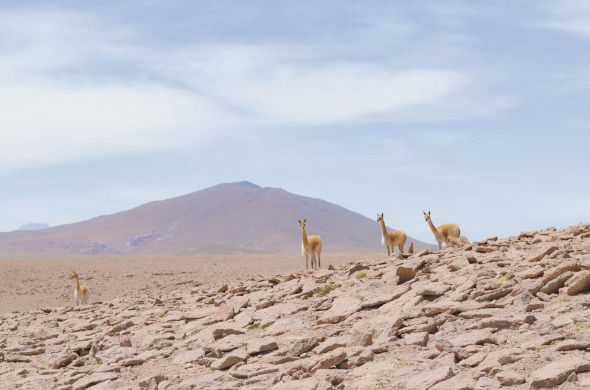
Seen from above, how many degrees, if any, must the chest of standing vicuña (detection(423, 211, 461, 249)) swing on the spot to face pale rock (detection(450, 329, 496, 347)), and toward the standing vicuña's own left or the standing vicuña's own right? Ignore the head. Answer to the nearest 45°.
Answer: approximately 45° to the standing vicuña's own left

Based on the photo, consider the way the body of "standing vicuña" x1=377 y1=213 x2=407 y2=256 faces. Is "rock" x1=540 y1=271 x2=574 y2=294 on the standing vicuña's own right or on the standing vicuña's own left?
on the standing vicuña's own left

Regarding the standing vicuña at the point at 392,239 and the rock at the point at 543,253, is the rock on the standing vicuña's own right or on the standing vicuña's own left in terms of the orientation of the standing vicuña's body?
on the standing vicuña's own left

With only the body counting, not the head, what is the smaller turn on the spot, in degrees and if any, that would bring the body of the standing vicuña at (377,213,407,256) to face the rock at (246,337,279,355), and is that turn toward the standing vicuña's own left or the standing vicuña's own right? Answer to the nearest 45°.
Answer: approximately 45° to the standing vicuña's own left

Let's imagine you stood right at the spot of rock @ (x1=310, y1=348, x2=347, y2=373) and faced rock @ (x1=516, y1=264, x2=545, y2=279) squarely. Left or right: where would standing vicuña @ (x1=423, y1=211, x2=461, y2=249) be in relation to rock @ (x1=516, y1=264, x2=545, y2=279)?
left

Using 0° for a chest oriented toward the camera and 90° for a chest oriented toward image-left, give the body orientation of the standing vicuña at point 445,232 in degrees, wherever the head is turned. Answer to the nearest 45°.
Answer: approximately 45°
